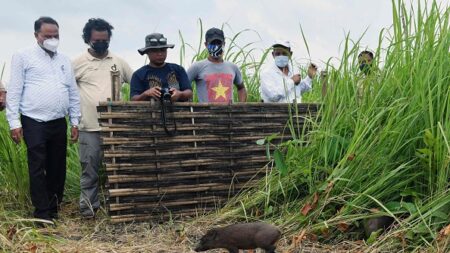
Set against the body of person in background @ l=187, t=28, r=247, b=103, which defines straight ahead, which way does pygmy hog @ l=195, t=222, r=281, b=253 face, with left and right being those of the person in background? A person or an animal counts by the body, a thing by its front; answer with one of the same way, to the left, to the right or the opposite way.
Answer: to the right

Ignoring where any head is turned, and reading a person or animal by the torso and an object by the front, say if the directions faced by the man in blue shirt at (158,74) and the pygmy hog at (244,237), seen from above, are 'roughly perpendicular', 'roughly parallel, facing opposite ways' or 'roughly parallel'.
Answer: roughly perpendicular

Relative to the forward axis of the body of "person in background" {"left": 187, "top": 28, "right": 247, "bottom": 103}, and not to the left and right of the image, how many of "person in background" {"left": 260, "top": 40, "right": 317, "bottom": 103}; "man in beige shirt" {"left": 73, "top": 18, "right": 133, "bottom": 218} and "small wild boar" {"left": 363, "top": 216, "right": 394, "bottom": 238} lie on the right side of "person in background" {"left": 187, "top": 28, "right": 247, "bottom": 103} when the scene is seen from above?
1

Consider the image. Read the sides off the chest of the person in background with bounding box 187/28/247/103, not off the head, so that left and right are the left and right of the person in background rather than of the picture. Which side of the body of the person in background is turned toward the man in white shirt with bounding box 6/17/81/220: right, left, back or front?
right

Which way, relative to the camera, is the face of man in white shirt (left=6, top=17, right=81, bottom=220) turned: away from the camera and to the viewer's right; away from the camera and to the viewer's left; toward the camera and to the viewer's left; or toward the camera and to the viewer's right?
toward the camera and to the viewer's right

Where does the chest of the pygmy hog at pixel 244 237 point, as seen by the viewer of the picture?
to the viewer's left

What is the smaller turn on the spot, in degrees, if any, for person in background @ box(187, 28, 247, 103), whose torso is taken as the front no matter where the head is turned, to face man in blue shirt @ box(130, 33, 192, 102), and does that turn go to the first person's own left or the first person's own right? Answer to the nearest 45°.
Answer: approximately 45° to the first person's own right
